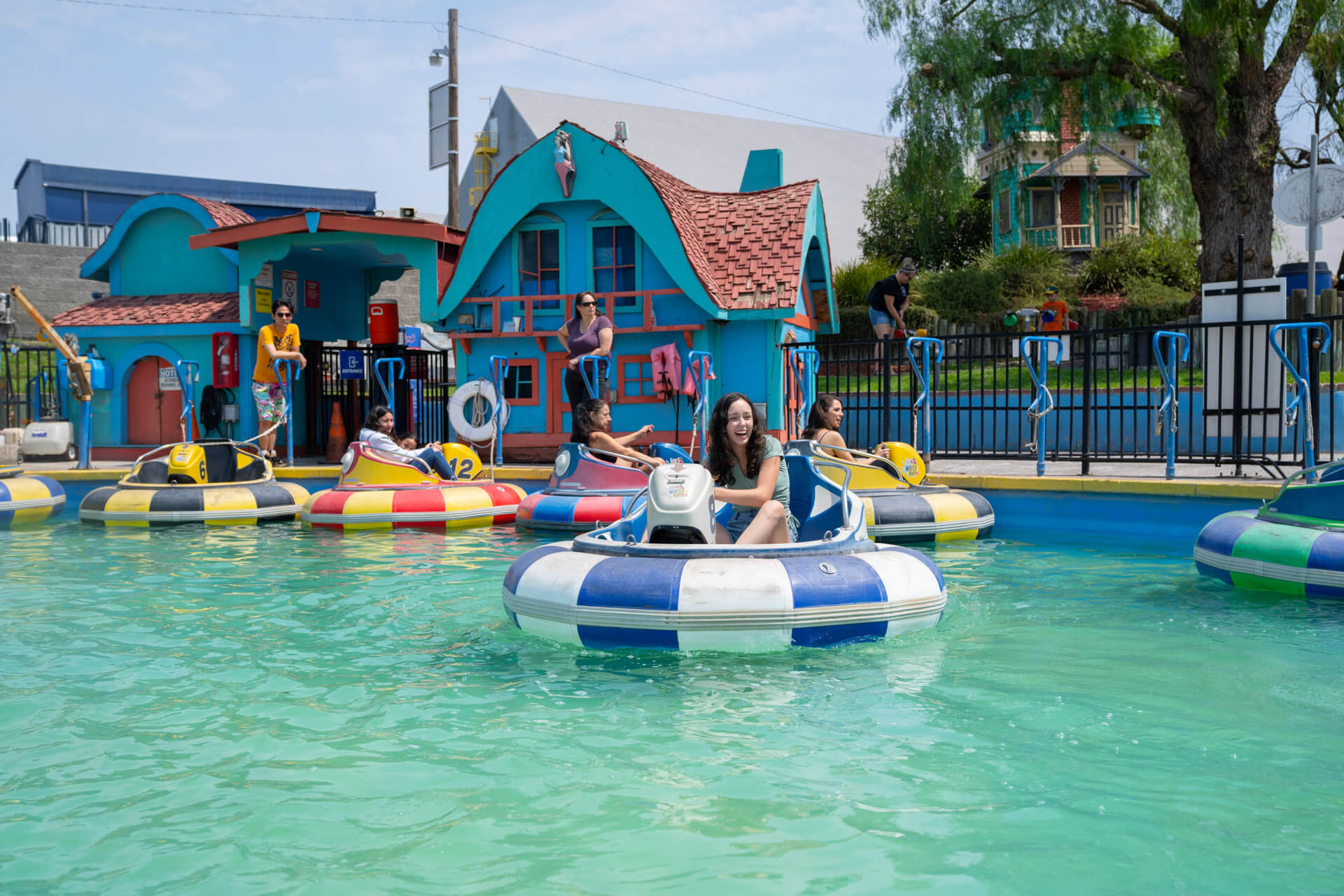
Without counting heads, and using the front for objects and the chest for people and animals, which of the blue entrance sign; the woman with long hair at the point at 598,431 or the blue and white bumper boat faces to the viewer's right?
the woman with long hair

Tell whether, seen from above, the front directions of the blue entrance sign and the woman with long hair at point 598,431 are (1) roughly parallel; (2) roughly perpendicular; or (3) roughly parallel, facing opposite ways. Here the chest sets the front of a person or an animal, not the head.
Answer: roughly perpendicular

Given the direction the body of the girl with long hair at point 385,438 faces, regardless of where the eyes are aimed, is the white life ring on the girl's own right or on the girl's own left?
on the girl's own left

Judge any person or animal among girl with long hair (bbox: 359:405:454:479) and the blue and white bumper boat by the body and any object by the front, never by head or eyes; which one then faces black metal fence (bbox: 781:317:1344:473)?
the girl with long hair

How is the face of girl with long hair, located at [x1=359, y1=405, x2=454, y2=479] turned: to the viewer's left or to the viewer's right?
to the viewer's right

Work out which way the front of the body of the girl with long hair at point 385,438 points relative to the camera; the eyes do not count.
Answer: to the viewer's right

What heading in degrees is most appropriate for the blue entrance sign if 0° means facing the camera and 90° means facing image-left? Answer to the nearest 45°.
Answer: approximately 0°

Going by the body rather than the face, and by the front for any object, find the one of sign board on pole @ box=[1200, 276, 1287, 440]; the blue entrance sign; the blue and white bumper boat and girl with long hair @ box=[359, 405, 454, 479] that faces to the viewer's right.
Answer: the girl with long hair
